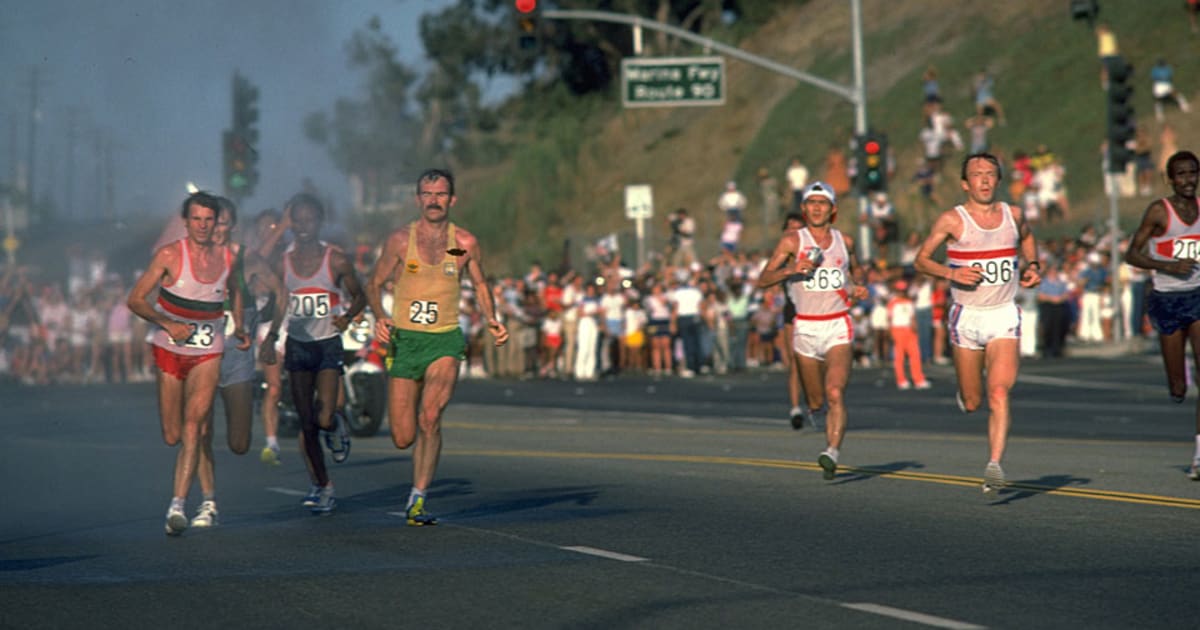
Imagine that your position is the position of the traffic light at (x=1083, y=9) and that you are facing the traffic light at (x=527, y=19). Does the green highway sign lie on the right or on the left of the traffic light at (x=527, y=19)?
right

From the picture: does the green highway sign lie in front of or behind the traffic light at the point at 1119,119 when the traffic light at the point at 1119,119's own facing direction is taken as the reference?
behind

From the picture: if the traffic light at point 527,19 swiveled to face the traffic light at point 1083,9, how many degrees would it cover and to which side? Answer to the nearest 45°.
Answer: approximately 90° to its left

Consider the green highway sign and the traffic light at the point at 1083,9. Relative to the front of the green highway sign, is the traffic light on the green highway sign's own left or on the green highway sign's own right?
on the green highway sign's own left

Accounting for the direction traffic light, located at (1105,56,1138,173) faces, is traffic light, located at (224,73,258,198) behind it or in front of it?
behind
